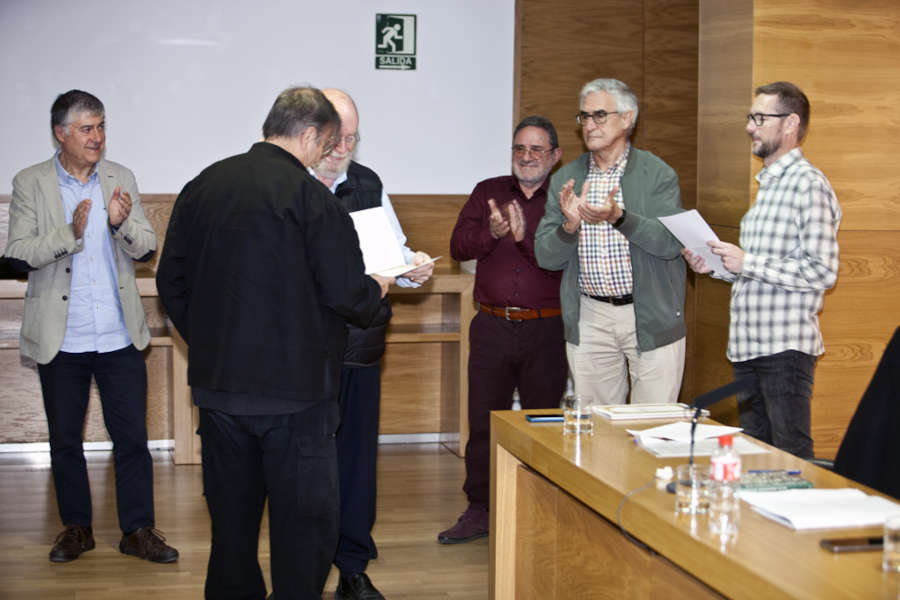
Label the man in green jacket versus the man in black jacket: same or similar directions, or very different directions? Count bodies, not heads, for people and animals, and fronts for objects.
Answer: very different directions

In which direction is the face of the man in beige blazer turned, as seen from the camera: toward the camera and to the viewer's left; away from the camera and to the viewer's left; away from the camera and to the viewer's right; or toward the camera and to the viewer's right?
toward the camera and to the viewer's right

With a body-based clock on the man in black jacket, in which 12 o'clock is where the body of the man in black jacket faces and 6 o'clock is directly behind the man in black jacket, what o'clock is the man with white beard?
The man with white beard is roughly at 11 o'clock from the man in black jacket.

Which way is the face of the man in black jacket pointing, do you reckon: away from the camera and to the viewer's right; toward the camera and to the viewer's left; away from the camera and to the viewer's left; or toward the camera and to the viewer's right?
away from the camera and to the viewer's right

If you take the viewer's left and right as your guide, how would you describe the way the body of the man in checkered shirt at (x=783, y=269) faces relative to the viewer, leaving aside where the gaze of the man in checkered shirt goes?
facing to the left of the viewer

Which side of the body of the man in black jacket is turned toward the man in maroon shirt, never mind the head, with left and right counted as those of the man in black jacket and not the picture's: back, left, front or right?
front

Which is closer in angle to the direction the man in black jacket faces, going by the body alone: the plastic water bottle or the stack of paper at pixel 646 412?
the stack of paper

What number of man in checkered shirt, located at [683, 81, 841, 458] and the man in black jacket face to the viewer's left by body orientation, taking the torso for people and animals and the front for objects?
1

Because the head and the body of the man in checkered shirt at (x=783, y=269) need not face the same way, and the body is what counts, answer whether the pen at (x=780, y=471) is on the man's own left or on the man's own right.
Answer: on the man's own left

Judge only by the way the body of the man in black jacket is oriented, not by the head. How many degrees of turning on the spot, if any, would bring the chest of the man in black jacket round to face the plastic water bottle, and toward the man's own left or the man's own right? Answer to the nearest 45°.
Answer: approximately 90° to the man's own right

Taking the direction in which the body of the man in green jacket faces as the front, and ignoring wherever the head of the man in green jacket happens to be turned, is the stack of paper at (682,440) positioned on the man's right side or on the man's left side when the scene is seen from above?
on the man's left side

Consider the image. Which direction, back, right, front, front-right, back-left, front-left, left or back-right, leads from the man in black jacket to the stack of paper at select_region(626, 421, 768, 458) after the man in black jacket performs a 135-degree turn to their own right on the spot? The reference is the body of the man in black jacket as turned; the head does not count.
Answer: left

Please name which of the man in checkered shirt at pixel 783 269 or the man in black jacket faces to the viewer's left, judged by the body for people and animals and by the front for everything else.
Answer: the man in checkered shirt

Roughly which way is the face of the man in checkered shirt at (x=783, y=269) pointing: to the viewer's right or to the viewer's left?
to the viewer's left

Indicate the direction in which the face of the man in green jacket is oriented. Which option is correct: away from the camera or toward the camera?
toward the camera

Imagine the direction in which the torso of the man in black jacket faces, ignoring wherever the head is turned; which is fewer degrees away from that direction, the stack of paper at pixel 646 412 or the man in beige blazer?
the stack of paper

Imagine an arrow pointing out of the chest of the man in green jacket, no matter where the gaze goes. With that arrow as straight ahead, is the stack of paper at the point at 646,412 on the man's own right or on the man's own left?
on the man's own left

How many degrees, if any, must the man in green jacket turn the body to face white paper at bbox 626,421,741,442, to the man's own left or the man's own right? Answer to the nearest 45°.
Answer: approximately 45° to the man's own left

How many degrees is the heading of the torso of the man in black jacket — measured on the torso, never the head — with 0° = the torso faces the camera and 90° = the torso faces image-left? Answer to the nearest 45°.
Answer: approximately 225°
